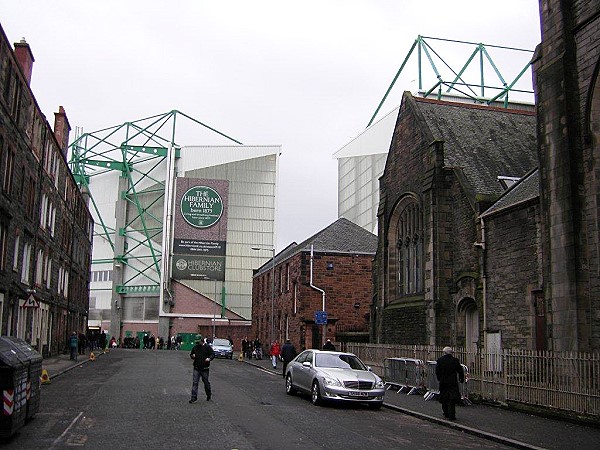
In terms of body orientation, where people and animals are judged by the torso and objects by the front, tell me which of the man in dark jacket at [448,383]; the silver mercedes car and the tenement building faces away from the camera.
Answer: the man in dark jacket

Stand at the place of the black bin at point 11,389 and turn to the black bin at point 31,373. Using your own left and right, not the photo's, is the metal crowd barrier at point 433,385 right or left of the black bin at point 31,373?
right

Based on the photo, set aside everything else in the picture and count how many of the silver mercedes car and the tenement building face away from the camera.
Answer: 0

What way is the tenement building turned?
to the viewer's right

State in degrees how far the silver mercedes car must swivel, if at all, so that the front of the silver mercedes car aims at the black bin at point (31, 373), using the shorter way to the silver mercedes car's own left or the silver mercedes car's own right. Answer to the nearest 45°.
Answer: approximately 90° to the silver mercedes car's own right

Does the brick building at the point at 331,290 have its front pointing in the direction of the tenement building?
yes

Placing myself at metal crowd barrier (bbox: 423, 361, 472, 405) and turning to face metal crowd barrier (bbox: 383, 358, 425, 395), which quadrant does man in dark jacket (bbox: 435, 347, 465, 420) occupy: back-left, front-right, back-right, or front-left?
back-left

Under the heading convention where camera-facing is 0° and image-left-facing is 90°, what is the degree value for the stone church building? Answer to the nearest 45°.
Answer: approximately 45°

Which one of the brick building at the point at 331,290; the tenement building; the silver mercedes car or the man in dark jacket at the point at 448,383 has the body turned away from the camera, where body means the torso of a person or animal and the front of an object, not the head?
the man in dark jacket

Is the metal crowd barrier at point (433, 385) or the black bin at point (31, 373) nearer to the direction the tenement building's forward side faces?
the metal crowd barrier

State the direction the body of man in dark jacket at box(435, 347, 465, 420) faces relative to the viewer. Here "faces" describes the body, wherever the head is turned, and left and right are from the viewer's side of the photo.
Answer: facing away from the viewer

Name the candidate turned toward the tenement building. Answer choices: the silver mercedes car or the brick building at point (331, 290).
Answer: the brick building
